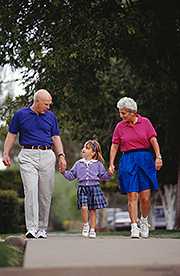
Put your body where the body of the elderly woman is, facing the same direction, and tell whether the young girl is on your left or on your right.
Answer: on your right

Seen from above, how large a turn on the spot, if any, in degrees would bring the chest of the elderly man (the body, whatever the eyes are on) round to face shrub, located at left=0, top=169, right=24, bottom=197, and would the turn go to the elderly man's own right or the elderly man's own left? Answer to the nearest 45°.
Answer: approximately 180°

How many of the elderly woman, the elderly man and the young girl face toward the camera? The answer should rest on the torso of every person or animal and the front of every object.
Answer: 3

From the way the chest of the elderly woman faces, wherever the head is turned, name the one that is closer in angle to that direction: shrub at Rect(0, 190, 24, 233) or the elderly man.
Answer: the elderly man

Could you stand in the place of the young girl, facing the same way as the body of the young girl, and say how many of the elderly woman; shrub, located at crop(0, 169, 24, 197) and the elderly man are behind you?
1

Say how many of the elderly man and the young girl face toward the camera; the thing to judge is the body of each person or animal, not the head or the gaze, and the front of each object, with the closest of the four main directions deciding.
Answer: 2
